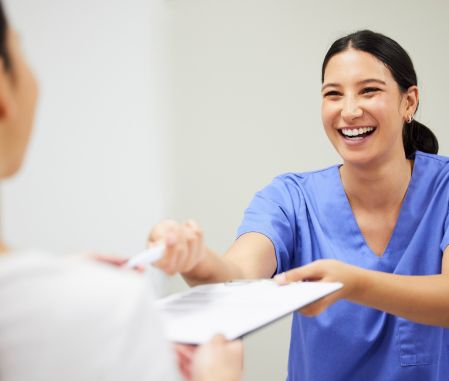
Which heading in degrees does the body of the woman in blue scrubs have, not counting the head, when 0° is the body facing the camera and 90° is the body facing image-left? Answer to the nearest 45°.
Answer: approximately 45°

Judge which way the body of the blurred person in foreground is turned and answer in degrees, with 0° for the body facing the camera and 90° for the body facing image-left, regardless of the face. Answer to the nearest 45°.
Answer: approximately 225°

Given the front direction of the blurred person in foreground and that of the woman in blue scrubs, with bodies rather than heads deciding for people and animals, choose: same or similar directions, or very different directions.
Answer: very different directions

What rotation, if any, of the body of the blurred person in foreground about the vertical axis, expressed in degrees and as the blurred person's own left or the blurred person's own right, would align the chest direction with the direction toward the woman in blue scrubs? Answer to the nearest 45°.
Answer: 0° — they already face them
